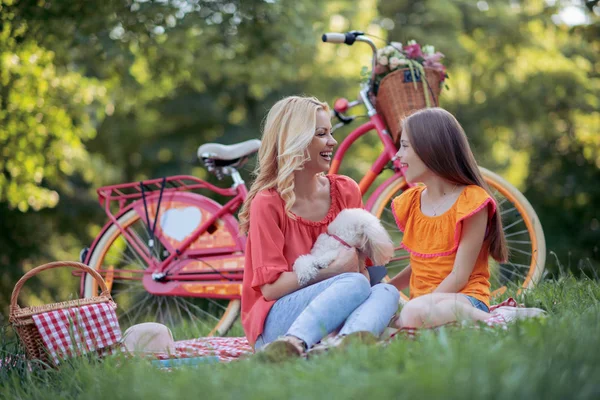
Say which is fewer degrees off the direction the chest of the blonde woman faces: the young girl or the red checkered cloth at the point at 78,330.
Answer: the young girl

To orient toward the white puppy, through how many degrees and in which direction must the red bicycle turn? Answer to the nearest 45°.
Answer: approximately 45° to its right

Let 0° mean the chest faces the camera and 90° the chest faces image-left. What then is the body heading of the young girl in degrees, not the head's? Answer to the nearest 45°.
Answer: approximately 45°

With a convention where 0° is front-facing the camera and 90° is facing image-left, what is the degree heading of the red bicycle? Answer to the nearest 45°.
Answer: approximately 270°

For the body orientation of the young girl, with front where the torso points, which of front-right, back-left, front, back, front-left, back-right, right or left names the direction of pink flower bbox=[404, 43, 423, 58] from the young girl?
back-right

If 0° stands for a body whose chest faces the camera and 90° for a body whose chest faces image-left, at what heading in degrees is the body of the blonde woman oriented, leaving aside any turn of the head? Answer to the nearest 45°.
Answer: approximately 315°

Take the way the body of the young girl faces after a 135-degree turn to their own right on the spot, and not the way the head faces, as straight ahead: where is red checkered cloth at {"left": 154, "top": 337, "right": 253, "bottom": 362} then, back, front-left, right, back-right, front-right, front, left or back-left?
left

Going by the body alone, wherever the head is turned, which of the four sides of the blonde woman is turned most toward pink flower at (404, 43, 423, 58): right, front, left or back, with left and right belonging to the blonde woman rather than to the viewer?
left

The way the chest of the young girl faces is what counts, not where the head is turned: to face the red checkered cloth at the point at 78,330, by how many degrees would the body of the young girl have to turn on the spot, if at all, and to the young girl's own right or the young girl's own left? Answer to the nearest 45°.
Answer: approximately 45° to the young girl's own right

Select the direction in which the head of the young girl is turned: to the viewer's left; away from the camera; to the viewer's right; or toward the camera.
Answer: to the viewer's left
